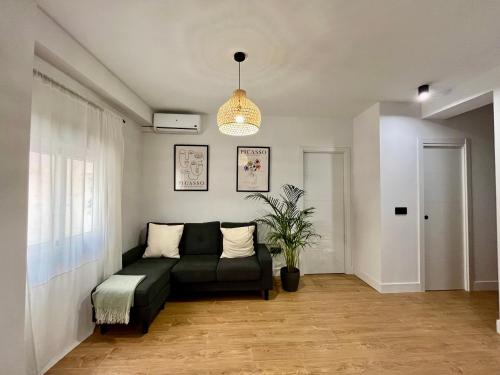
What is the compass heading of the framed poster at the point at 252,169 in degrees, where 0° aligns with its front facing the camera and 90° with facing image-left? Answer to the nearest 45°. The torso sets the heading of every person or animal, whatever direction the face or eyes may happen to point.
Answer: approximately 0°

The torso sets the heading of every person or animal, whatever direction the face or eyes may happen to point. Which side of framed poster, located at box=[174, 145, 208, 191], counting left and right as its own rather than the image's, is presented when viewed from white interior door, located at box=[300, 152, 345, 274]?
left

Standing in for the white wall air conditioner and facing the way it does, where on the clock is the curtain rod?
The curtain rod is roughly at 1 o'clock from the white wall air conditioner.

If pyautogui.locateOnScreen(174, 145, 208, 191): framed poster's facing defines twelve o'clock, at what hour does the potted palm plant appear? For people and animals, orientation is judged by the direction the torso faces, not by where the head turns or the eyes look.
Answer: The potted palm plant is roughly at 10 o'clock from the framed poster.

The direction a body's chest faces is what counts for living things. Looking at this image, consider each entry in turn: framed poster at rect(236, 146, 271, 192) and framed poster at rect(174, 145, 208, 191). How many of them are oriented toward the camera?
2

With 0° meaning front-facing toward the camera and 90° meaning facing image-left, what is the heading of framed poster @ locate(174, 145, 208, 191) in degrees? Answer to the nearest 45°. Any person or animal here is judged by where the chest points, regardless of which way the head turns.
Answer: approximately 0°

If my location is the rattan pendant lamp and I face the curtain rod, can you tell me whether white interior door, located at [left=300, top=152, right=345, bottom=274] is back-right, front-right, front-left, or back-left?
back-right

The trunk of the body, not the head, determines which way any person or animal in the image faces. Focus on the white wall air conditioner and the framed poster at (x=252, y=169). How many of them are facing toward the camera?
2

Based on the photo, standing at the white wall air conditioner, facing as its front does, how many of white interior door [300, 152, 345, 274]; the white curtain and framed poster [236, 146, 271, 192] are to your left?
2

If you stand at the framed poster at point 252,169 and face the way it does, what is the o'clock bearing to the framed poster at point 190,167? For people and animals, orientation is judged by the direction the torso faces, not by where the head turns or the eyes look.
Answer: the framed poster at point 190,167 is roughly at 3 o'clock from the framed poster at point 252,169.
